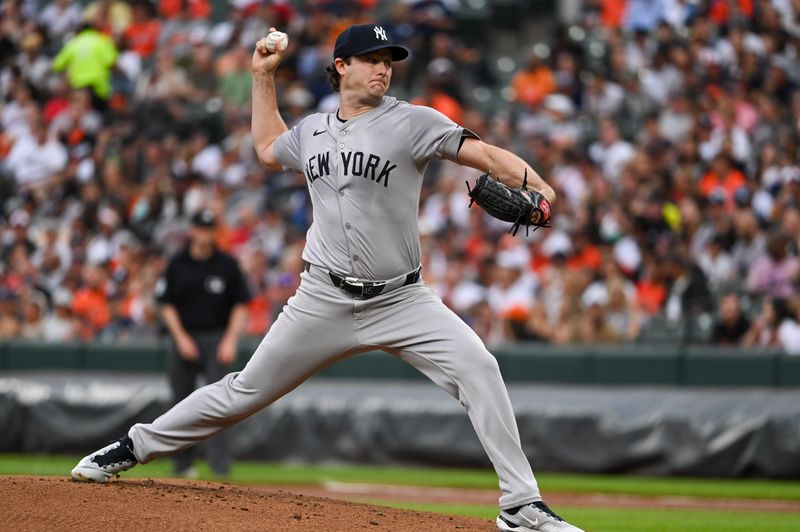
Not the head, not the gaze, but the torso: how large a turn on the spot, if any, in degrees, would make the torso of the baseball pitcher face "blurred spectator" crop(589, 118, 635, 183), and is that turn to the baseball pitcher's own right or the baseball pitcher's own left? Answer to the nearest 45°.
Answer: approximately 180°

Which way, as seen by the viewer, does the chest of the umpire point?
toward the camera

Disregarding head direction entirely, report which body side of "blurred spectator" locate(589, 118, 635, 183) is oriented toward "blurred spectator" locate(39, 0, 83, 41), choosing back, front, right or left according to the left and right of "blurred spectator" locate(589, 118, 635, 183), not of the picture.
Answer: right

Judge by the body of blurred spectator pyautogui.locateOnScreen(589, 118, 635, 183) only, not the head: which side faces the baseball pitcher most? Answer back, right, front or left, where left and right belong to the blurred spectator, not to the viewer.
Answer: front

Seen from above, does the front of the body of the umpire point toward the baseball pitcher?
yes

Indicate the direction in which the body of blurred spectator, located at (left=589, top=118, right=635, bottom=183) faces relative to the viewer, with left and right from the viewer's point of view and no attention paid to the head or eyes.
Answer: facing the viewer

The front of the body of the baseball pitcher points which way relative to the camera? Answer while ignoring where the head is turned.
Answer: toward the camera
